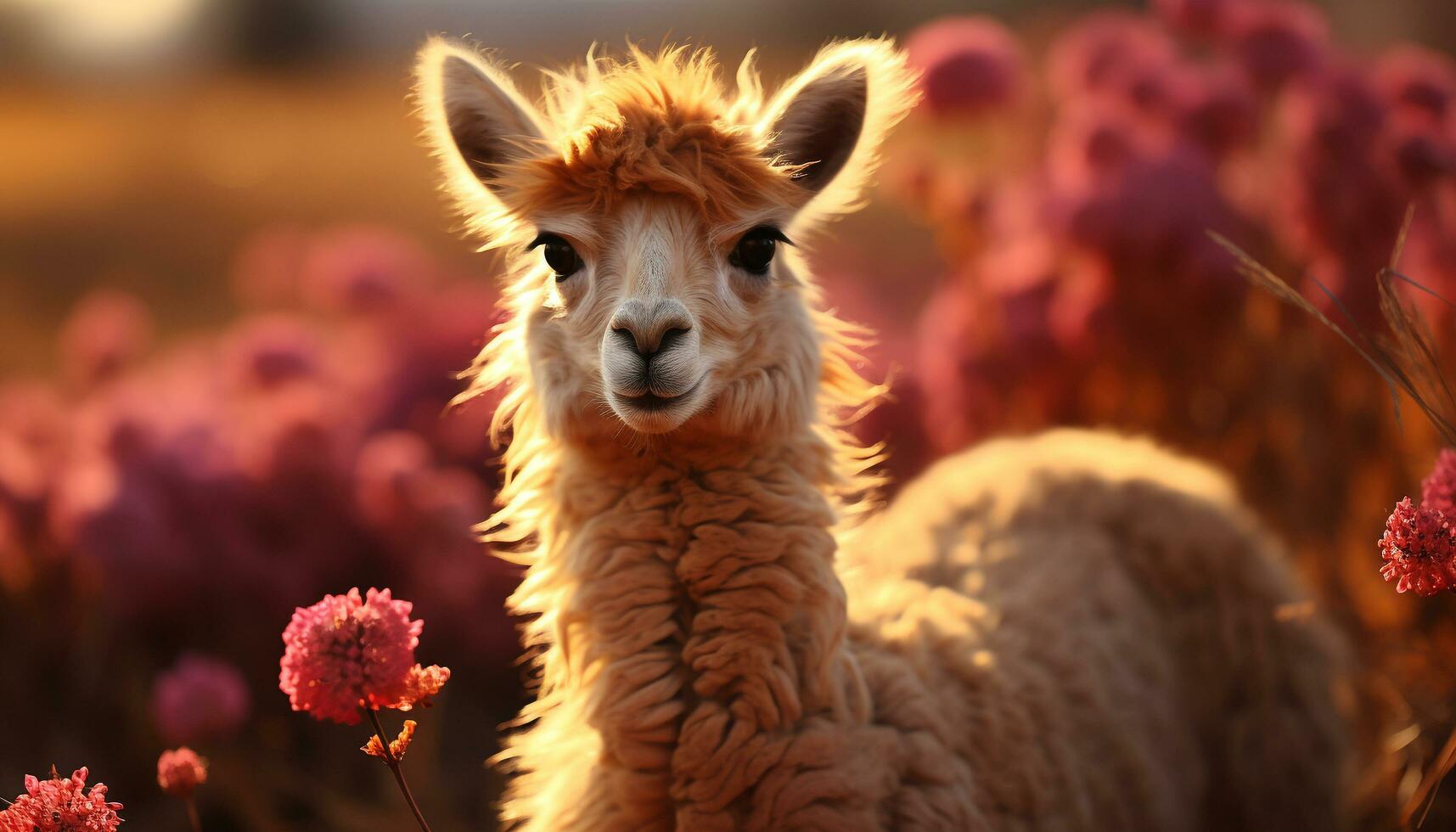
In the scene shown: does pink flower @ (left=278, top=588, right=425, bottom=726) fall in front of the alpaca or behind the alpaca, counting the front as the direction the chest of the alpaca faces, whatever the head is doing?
in front

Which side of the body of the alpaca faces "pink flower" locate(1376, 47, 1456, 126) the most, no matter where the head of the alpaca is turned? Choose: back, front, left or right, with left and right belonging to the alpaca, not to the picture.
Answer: back

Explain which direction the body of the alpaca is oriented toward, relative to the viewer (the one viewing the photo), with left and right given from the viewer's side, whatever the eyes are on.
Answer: facing the viewer and to the left of the viewer

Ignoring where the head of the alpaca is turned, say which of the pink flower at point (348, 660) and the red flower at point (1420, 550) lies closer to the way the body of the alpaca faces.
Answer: the pink flower

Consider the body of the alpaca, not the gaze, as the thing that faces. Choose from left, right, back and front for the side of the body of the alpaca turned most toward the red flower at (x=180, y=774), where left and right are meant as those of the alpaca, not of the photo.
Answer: front

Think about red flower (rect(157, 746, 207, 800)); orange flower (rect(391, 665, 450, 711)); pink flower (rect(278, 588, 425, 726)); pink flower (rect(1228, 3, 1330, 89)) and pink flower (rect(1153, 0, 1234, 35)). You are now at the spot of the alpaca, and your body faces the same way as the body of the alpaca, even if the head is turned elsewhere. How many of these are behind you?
2

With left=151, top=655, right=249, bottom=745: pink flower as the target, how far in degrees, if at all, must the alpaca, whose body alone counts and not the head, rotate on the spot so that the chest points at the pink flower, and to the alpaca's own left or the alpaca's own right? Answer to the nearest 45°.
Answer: approximately 45° to the alpaca's own right
